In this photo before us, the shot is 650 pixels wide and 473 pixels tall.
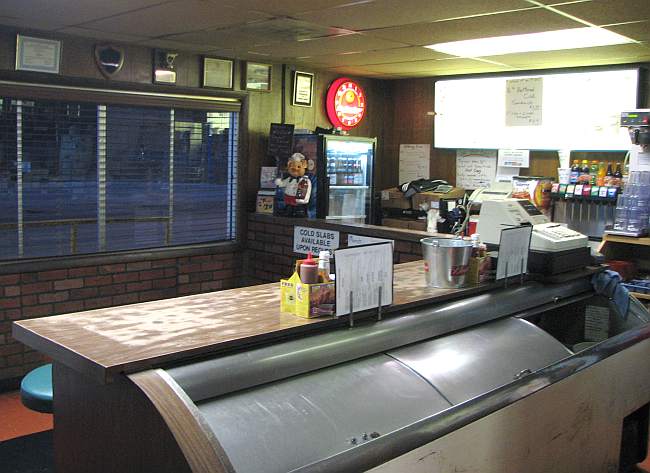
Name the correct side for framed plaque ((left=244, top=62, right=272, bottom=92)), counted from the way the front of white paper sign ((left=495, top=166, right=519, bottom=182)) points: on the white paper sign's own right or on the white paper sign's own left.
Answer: on the white paper sign's own right

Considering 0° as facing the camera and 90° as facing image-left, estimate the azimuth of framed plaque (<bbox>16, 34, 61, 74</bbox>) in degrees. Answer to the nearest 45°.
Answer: approximately 315°

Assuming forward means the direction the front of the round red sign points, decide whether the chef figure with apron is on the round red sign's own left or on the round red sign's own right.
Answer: on the round red sign's own right

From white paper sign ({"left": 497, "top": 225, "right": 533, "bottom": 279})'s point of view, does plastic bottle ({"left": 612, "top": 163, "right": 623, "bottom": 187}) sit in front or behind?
behind

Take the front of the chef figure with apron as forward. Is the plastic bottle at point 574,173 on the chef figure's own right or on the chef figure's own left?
on the chef figure's own left

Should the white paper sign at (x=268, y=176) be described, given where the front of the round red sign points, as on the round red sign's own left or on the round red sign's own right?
on the round red sign's own right

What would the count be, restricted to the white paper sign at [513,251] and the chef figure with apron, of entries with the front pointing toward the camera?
2

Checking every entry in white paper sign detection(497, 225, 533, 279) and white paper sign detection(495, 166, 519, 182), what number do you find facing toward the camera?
2
